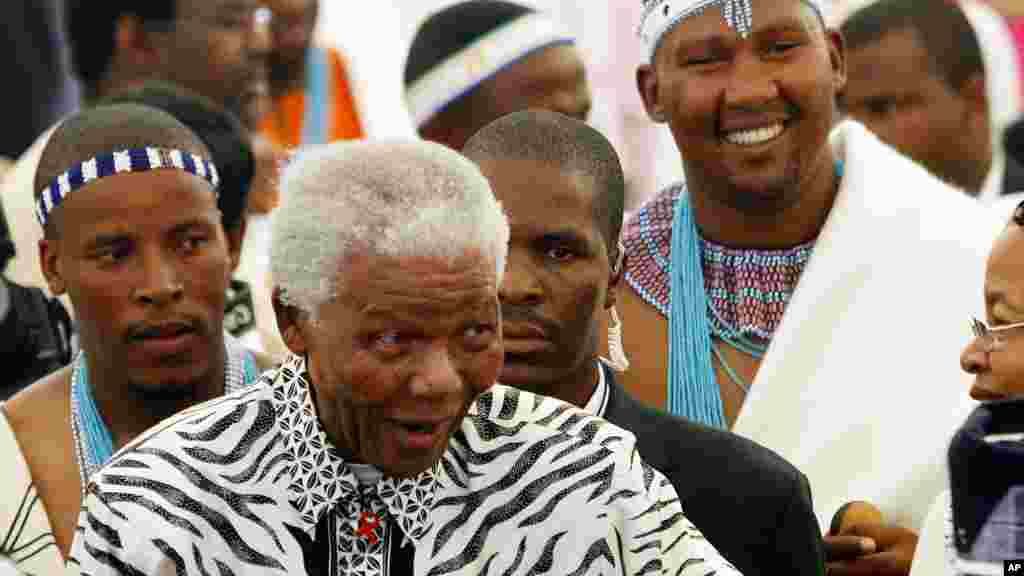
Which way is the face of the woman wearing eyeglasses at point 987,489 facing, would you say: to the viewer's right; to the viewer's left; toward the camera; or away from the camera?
to the viewer's left

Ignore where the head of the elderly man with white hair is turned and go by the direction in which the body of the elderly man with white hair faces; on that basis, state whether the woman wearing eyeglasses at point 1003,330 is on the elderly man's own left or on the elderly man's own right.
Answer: on the elderly man's own left

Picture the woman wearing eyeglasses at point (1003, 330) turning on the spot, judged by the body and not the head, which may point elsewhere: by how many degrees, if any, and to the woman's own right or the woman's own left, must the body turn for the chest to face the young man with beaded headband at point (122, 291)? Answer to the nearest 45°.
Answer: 0° — they already face them

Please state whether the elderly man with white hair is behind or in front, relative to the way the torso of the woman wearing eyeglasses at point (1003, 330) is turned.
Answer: in front

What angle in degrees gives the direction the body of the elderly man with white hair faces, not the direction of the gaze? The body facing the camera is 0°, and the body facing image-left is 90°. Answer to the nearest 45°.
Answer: approximately 0°

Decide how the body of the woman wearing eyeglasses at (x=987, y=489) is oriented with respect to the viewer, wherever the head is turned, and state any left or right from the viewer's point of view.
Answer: facing to the left of the viewer

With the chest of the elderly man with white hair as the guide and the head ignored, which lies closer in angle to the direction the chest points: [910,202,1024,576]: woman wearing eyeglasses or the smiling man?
the woman wearing eyeglasses

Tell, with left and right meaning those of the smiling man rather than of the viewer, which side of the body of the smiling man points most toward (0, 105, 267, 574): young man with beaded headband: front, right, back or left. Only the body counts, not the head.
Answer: right

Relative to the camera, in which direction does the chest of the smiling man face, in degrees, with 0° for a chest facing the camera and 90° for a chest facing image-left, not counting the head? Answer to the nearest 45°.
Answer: approximately 0°

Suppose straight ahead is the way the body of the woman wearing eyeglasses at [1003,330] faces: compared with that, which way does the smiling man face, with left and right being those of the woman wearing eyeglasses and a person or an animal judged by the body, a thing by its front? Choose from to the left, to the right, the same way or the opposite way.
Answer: to the left
